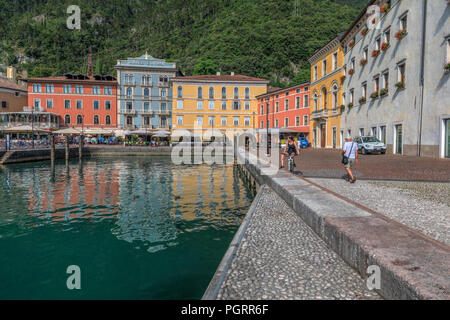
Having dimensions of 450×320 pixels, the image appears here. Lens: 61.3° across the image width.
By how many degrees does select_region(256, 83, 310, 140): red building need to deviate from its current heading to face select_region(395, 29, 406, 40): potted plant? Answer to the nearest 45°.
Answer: approximately 45° to its left

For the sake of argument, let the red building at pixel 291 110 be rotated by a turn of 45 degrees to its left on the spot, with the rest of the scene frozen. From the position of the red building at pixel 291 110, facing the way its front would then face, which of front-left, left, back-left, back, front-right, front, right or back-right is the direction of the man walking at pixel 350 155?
front

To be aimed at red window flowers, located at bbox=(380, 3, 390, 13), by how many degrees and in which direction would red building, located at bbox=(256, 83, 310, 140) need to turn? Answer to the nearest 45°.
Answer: approximately 45° to its left

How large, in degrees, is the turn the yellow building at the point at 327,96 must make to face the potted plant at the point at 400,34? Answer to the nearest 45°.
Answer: approximately 45° to its left

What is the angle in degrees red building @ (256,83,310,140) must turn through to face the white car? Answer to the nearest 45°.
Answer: approximately 45° to its left

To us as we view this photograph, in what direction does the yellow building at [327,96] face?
facing the viewer and to the left of the viewer

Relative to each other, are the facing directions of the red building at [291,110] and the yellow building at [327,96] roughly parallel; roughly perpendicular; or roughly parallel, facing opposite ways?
roughly parallel

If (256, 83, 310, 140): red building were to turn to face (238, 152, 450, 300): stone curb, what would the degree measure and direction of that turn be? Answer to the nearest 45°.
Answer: approximately 45° to its left

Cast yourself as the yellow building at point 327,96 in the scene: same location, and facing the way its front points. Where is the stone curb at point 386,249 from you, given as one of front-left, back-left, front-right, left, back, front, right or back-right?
front-left
